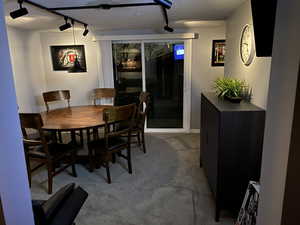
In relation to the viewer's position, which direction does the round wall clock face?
facing to the left of the viewer

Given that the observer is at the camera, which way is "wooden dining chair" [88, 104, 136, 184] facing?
facing away from the viewer and to the left of the viewer

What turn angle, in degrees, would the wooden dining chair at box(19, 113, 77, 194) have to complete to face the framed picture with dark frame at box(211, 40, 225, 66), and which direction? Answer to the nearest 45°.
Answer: approximately 45° to its right

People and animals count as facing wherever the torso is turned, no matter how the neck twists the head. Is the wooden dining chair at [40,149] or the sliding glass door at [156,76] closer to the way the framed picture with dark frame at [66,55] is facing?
the wooden dining chair

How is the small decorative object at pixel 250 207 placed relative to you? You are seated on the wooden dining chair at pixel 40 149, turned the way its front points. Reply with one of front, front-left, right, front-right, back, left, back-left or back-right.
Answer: right

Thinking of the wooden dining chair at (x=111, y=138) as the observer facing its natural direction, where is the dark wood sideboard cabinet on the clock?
The dark wood sideboard cabinet is roughly at 6 o'clock from the wooden dining chair.

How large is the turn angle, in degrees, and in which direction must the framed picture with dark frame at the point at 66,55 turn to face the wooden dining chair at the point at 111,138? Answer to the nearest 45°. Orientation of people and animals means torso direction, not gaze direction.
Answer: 0° — it already faces it

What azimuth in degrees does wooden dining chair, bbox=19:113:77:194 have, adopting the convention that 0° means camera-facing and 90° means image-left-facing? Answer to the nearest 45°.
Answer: approximately 225°

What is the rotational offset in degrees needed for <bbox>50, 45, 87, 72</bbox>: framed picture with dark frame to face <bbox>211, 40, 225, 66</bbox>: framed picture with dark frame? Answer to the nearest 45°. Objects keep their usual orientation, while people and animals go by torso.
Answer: approximately 45° to its left

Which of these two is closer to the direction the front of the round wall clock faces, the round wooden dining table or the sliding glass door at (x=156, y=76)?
the round wooden dining table

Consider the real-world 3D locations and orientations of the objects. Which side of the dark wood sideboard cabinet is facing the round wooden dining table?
front

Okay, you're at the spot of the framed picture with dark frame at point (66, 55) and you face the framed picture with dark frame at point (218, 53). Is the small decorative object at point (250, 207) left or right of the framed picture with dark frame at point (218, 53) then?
right

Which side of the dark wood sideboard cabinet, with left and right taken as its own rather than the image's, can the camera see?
left

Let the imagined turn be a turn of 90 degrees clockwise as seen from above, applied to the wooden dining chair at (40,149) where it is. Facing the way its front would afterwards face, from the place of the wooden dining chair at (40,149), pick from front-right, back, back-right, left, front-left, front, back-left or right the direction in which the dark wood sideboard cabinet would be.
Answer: front

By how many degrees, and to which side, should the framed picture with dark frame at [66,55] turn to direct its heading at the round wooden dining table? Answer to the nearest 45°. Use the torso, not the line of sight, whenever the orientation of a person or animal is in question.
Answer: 0° — it already faces it
